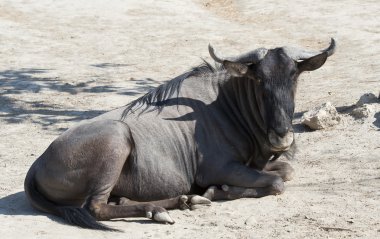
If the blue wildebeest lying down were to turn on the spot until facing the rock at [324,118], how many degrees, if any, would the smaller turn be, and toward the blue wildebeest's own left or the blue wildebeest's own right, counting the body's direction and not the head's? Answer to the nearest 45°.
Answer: approximately 45° to the blue wildebeest's own left

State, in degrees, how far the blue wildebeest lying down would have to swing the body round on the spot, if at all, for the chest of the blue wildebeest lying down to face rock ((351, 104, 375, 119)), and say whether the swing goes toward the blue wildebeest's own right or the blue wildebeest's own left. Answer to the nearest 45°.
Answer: approximately 45° to the blue wildebeest's own left

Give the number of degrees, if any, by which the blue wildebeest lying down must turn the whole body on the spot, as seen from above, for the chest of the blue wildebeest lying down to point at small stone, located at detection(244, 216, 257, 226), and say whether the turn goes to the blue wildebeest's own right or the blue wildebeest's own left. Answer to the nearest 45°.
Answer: approximately 45° to the blue wildebeest's own right

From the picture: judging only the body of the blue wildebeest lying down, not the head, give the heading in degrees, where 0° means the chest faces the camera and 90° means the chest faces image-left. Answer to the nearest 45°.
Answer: approximately 270°

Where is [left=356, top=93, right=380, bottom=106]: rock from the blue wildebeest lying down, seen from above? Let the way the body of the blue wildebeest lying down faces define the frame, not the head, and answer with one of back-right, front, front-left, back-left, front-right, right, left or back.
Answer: front-left
